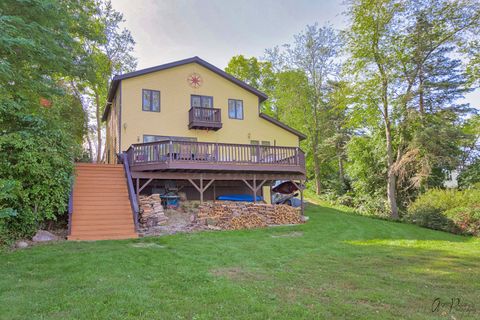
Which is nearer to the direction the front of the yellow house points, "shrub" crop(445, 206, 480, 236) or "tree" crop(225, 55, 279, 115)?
the shrub

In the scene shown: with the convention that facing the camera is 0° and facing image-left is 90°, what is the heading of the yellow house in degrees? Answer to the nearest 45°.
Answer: approximately 0°

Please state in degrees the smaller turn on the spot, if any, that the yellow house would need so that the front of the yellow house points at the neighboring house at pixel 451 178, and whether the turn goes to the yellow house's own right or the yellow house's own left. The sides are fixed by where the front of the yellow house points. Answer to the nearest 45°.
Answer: approximately 90° to the yellow house's own left

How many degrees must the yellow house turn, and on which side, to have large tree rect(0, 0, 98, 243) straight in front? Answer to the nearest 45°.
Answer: approximately 45° to its right

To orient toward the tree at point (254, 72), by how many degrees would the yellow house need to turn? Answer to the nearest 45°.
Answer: approximately 180°

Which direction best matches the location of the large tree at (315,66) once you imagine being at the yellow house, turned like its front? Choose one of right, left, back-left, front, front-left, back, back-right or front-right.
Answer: back-left

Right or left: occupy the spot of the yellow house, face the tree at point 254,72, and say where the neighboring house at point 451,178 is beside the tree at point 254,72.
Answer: right

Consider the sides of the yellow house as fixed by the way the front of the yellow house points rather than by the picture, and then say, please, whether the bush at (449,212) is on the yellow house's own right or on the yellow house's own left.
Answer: on the yellow house's own left

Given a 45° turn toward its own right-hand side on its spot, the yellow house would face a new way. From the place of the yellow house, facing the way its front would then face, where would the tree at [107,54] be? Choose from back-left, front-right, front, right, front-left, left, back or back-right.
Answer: right

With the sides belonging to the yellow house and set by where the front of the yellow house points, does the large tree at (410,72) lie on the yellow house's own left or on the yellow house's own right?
on the yellow house's own left

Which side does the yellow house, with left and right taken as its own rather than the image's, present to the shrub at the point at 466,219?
left

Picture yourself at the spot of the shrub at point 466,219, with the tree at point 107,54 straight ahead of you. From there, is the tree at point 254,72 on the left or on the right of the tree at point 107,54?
right
